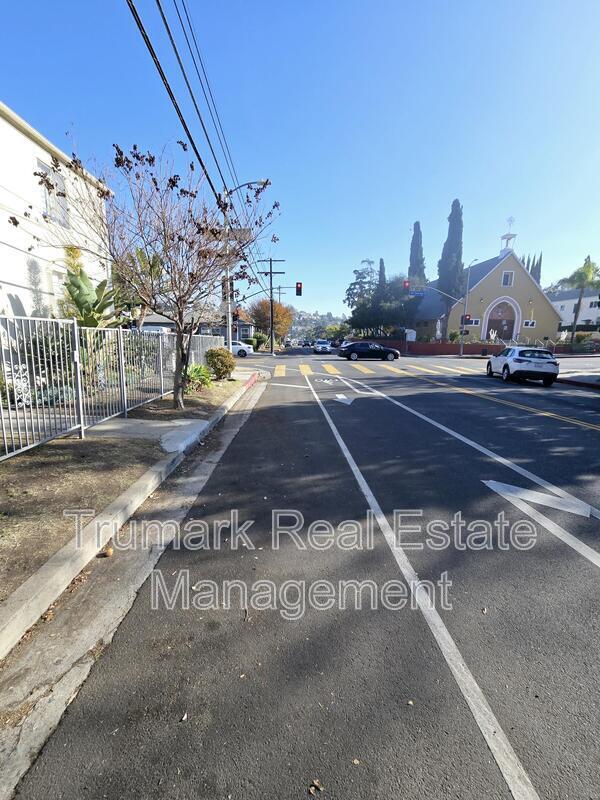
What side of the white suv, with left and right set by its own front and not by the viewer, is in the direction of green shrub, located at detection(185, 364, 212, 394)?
left

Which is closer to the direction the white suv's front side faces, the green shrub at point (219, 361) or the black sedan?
the black sedan

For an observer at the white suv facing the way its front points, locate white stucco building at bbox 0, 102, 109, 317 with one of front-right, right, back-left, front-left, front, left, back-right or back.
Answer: left

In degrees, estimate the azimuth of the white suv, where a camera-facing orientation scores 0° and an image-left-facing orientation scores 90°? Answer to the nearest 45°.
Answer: approximately 135°

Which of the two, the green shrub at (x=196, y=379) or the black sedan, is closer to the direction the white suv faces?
the black sedan

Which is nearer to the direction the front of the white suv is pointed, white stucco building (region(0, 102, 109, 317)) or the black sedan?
the black sedan

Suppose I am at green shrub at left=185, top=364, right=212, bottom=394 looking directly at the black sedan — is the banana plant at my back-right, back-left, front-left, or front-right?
back-left

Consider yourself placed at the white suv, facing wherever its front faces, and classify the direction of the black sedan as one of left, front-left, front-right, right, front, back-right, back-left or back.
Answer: front
